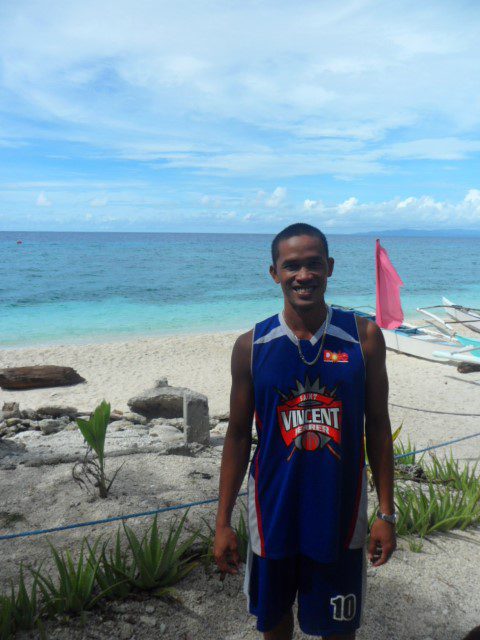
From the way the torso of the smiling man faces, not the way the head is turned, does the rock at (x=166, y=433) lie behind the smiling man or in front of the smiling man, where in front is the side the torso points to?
behind

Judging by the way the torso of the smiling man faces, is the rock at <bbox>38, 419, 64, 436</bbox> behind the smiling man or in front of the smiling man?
behind

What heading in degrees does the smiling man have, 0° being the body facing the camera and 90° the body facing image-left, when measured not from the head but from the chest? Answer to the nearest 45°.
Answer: approximately 0°

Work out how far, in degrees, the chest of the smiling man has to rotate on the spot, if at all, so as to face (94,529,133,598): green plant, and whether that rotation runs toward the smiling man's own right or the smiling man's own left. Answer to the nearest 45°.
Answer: approximately 135° to the smiling man's own right

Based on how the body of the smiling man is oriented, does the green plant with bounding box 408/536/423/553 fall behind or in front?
behind

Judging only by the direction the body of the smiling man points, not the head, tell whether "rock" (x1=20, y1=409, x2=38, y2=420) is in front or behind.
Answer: behind

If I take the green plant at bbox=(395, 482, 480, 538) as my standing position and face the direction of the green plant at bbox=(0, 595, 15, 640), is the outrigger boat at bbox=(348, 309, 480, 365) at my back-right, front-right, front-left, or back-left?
back-right

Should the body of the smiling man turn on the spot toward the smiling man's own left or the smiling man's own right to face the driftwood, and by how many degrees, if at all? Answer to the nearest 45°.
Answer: approximately 135° to the smiling man's own right
